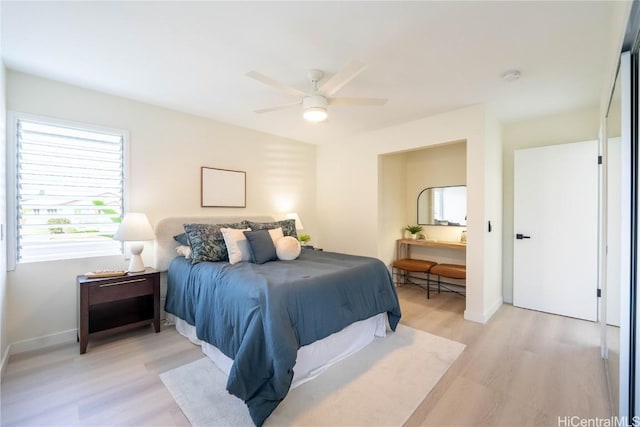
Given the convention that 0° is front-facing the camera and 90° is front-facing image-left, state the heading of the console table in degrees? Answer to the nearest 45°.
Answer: approximately 45°

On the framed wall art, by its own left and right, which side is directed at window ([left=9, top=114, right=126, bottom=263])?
right

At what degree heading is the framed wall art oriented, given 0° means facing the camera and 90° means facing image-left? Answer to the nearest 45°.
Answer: approximately 315°
